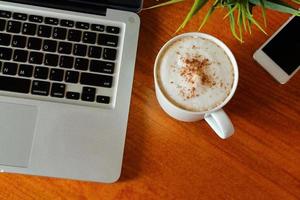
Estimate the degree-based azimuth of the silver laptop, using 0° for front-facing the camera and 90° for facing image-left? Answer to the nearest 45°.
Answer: approximately 0°
